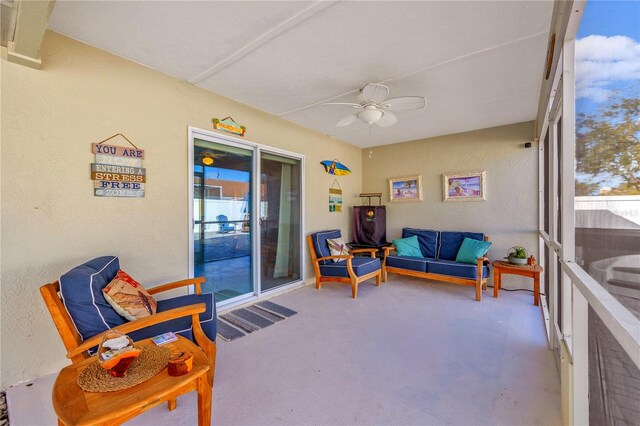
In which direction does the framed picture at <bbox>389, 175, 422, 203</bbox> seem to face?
toward the camera

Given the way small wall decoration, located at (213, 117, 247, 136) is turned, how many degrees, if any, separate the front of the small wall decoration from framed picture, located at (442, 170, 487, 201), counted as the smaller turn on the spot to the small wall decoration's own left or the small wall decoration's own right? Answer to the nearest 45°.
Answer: approximately 45° to the small wall decoration's own left

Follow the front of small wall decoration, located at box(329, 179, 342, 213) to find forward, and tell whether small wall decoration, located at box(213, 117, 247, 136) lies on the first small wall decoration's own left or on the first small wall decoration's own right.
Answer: on the first small wall decoration's own right

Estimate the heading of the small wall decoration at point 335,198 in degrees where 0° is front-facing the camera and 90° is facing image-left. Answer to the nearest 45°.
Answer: approximately 315°

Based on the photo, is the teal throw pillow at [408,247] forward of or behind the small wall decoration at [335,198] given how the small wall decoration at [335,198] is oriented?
forward

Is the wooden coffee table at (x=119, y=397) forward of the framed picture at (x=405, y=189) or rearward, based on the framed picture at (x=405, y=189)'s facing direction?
forward

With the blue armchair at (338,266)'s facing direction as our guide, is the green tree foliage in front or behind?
in front

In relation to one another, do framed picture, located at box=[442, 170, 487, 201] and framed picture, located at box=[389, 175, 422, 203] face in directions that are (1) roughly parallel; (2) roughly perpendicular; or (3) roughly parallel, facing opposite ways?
roughly parallel

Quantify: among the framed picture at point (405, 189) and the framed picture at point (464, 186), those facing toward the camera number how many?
2

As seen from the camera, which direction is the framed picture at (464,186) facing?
toward the camera

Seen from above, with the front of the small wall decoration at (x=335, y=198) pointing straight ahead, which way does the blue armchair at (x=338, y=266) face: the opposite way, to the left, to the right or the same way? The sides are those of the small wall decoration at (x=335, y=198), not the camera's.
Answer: the same way

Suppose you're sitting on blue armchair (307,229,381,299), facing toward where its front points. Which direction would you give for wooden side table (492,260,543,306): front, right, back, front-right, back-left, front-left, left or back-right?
front-left

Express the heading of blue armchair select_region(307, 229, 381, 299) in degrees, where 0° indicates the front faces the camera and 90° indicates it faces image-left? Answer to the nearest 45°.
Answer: approximately 315°
